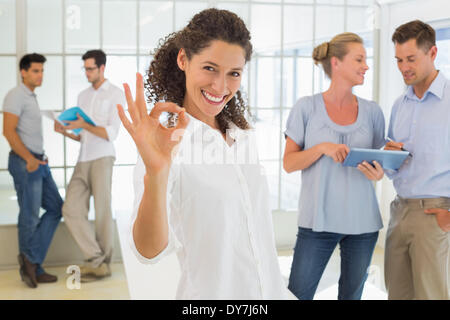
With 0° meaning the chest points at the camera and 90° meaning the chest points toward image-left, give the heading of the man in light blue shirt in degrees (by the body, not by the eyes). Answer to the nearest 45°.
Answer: approximately 45°

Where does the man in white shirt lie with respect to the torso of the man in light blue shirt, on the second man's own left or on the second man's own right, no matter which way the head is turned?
on the second man's own right

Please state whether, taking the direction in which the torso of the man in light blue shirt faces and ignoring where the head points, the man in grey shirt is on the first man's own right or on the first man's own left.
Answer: on the first man's own right

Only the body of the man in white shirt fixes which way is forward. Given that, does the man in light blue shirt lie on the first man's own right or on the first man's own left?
on the first man's own left

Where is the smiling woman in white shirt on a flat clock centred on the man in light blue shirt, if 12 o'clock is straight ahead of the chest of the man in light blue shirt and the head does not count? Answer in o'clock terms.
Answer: The smiling woman in white shirt is roughly at 11 o'clock from the man in light blue shirt.
